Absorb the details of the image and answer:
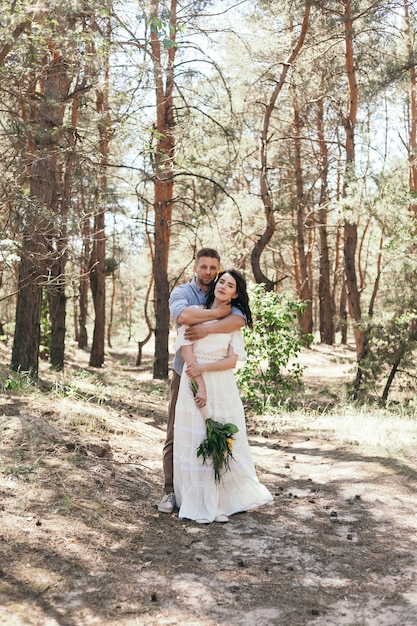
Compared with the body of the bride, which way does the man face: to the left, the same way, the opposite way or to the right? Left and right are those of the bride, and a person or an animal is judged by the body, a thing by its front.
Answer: the same way

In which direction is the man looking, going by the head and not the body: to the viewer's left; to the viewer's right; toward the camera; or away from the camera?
toward the camera

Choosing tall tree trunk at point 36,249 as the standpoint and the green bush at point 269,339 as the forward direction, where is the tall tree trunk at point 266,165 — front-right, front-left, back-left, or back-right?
front-left

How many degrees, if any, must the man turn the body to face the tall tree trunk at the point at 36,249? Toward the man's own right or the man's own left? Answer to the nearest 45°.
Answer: approximately 135° to the man's own right

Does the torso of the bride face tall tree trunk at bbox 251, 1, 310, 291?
no

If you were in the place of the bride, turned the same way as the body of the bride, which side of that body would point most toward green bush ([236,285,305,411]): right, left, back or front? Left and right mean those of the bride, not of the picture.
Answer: back

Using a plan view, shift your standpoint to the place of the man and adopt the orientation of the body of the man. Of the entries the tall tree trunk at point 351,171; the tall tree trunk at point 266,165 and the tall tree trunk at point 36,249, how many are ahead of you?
0

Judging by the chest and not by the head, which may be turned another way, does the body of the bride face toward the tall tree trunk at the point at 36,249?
no

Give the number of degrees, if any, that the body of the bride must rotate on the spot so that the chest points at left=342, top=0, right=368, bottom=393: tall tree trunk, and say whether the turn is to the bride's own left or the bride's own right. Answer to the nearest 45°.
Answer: approximately 180°

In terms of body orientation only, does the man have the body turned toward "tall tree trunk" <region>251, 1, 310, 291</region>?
no

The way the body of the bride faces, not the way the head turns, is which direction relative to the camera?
toward the camera

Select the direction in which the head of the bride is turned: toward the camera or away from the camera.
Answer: toward the camera

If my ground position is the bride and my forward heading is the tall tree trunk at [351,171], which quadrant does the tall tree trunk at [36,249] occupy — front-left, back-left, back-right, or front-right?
front-left
